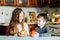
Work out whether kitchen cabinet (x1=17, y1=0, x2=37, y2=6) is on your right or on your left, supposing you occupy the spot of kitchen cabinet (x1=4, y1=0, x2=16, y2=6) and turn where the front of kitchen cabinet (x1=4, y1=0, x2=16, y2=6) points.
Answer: on your left

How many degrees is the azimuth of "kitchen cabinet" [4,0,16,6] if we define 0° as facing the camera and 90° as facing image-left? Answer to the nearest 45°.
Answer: approximately 0°

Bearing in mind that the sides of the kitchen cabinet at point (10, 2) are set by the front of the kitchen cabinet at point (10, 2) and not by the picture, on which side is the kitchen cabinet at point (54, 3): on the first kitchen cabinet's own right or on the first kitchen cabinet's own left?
on the first kitchen cabinet's own left
